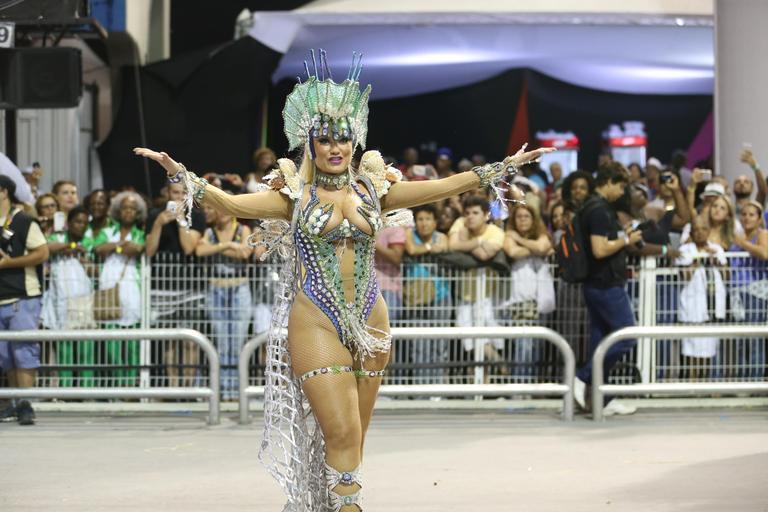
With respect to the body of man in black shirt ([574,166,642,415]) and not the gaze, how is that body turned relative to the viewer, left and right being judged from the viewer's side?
facing to the right of the viewer
